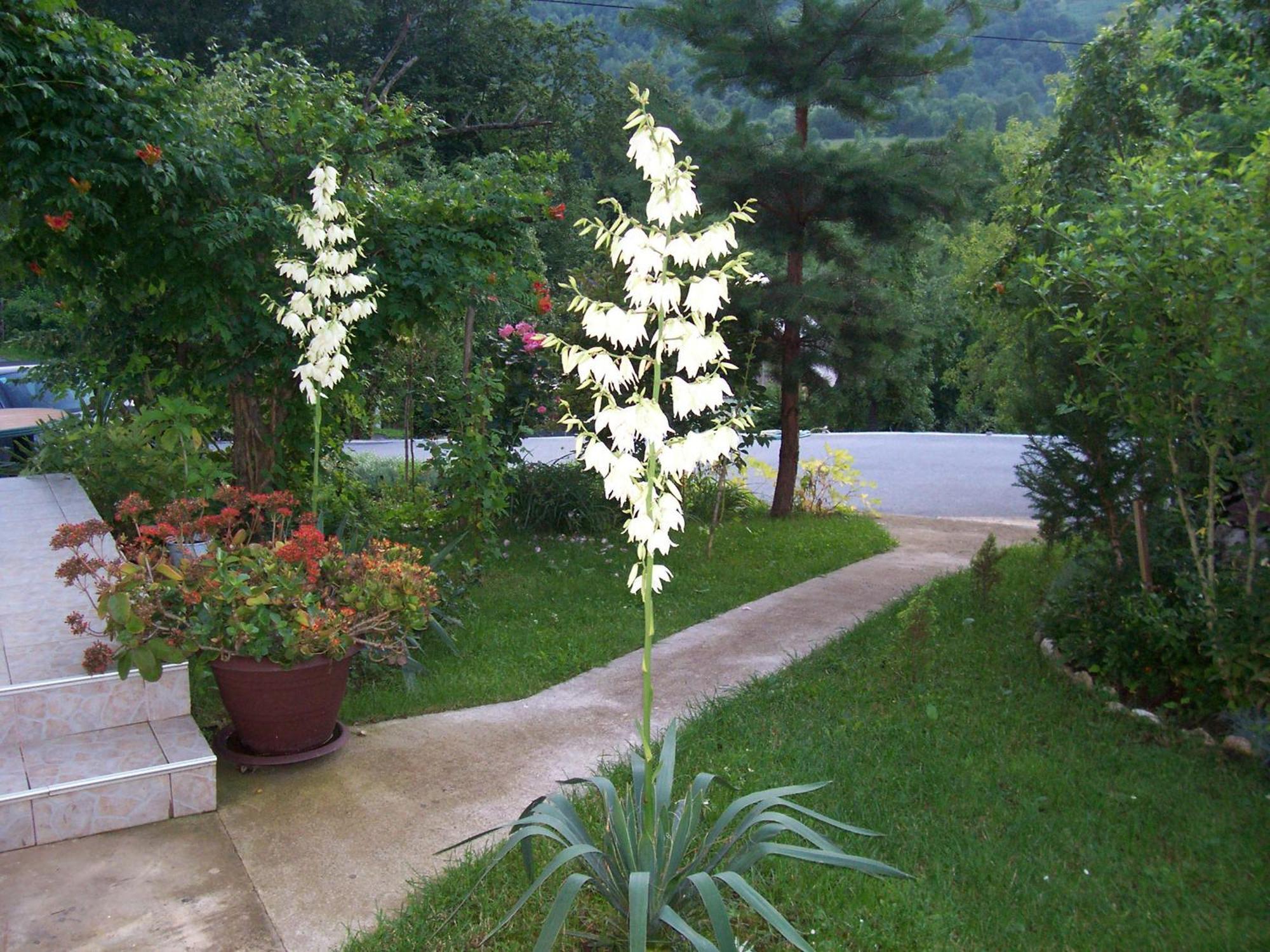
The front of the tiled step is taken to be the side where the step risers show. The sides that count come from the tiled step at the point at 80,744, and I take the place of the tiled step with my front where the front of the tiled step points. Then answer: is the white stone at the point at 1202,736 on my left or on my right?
on my left

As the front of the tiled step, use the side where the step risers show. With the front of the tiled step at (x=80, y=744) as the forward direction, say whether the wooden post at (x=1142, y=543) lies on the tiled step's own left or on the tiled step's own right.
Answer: on the tiled step's own left

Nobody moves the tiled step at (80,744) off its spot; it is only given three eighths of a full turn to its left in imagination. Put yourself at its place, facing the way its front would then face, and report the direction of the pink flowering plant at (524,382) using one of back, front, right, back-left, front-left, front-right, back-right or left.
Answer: front

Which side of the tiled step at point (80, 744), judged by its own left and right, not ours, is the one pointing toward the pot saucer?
left

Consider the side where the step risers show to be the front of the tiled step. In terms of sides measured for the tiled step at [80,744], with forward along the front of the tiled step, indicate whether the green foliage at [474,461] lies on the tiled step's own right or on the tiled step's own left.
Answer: on the tiled step's own left

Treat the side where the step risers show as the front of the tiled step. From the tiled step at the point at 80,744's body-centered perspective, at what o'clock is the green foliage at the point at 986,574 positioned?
The green foliage is roughly at 9 o'clock from the tiled step.

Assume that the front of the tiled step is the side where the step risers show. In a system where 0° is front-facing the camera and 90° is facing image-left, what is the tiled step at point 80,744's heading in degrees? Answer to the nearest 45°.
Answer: approximately 0°

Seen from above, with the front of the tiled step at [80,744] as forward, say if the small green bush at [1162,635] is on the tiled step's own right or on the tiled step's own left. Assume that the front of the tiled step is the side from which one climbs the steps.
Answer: on the tiled step's own left

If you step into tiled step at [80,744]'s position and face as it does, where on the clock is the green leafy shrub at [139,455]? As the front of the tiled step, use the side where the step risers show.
The green leafy shrub is roughly at 6 o'clock from the tiled step.

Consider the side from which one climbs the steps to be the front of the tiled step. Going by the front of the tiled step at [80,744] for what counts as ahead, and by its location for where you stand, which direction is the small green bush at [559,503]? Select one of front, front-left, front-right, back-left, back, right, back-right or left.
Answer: back-left

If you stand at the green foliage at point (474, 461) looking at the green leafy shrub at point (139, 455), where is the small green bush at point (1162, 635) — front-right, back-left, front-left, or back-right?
back-left
